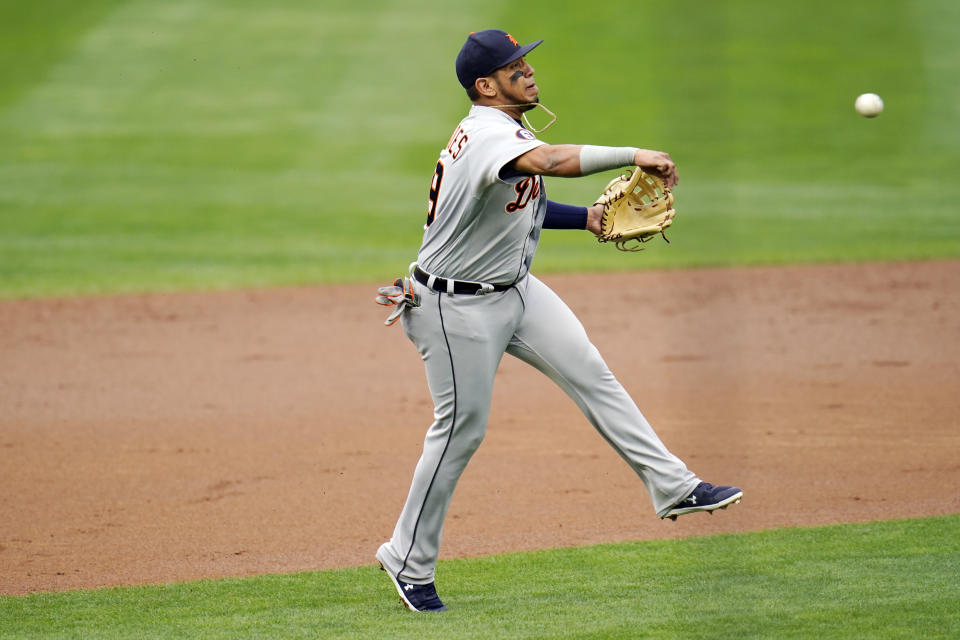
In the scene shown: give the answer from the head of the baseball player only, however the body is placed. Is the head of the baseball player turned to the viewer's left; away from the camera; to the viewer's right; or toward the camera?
to the viewer's right

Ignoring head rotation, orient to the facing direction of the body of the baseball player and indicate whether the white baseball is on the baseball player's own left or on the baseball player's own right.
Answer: on the baseball player's own left

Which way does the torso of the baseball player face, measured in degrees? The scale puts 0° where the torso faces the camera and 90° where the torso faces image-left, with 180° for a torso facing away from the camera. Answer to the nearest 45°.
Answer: approximately 270°
